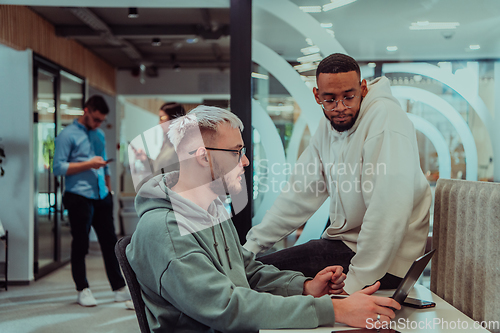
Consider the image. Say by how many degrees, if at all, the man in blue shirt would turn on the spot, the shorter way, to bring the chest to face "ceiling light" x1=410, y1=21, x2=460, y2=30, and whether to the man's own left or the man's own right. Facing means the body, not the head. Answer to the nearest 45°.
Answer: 0° — they already face it

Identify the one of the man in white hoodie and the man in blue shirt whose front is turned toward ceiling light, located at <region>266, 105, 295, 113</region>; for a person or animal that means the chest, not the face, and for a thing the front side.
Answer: the man in blue shirt

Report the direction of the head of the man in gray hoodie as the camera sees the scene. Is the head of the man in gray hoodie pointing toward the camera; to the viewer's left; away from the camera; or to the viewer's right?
to the viewer's right

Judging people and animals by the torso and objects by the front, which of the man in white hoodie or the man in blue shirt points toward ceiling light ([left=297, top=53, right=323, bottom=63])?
the man in blue shirt

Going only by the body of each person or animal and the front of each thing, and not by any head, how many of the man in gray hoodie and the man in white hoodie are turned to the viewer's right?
1

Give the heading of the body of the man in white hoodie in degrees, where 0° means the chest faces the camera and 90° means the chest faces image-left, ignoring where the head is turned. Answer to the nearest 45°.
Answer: approximately 45°

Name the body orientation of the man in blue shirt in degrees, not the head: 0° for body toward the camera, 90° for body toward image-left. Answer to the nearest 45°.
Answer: approximately 315°

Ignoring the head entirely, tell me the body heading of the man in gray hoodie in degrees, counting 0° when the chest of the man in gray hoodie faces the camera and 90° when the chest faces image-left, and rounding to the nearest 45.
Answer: approximately 270°
